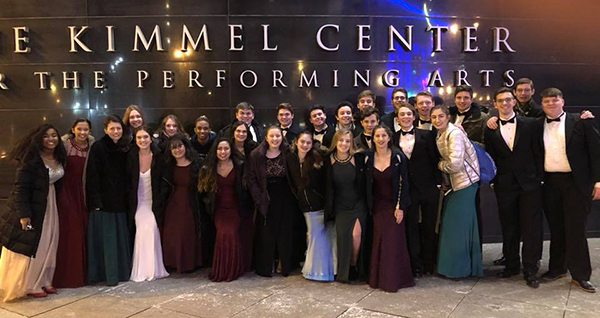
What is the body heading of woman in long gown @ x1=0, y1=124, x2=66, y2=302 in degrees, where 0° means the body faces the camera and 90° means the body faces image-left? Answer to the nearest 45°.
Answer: approximately 315°

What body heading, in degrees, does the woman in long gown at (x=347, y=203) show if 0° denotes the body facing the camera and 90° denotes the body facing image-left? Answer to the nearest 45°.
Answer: approximately 0°

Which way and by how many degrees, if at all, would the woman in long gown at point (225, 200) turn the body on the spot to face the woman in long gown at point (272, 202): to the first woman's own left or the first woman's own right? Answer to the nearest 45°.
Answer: approximately 90° to the first woman's own left

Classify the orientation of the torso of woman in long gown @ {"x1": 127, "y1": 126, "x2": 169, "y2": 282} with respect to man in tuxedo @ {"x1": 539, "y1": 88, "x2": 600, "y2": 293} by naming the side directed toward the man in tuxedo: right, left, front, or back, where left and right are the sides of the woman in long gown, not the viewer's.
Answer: left

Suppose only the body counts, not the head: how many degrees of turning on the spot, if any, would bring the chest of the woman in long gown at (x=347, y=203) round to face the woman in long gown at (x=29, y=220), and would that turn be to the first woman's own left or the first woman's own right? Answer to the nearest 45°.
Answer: approximately 90° to the first woman's own right

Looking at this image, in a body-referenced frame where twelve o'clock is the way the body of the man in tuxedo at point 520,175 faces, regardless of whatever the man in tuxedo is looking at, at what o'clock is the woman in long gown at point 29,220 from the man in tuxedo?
The woman in long gown is roughly at 2 o'clock from the man in tuxedo.

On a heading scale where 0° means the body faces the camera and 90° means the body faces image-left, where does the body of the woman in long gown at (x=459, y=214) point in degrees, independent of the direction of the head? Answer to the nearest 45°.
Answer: approximately 45°
